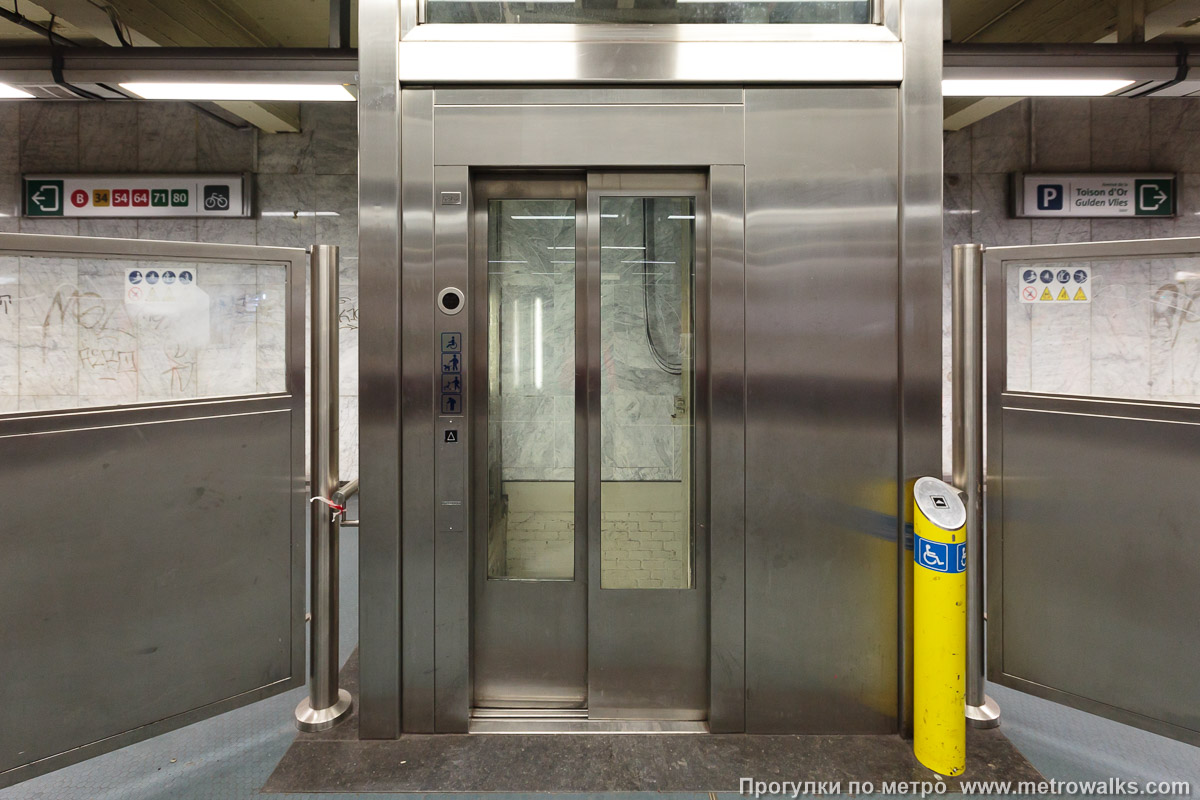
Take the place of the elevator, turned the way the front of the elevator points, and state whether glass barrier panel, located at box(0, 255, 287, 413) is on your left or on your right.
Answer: on your right

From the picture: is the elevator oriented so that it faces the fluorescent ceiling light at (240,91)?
no

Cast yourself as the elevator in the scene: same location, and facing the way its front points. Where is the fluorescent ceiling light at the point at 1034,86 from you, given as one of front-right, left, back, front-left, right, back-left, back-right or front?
back-left

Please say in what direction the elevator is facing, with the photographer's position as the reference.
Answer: facing the viewer

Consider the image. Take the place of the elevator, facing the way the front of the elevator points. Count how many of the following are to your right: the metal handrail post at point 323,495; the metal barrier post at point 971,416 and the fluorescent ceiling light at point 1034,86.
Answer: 1

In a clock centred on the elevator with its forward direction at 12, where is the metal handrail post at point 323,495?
The metal handrail post is roughly at 3 o'clock from the elevator.

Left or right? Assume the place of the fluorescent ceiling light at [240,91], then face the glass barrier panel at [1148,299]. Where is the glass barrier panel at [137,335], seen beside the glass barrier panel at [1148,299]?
right

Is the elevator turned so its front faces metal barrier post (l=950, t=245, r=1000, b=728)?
no

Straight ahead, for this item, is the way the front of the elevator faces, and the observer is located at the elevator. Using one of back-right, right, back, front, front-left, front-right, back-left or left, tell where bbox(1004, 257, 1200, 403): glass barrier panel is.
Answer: left

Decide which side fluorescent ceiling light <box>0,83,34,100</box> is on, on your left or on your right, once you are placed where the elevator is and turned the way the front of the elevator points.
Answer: on your right
